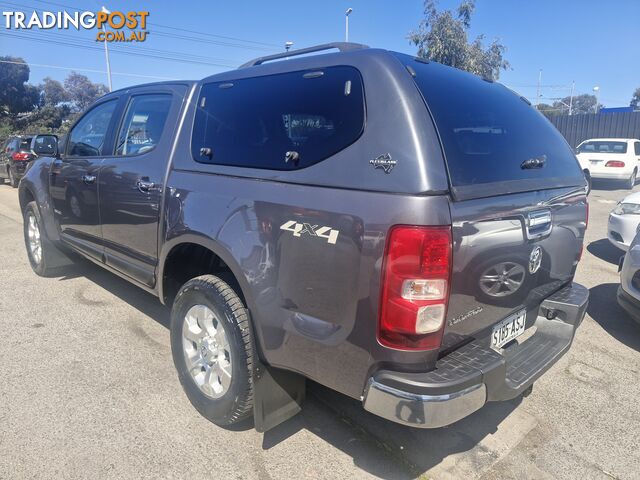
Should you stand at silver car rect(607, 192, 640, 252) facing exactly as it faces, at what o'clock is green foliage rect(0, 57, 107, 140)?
The green foliage is roughly at 2 o'clock from the silver car.

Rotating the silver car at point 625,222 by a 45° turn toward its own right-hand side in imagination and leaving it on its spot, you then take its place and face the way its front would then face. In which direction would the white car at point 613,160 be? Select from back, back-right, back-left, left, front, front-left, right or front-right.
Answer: right

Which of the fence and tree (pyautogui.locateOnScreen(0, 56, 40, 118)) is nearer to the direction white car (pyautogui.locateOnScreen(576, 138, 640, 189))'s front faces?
the fence

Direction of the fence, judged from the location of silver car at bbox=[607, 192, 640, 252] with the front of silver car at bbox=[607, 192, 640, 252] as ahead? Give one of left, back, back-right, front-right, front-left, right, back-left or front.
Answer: back-right

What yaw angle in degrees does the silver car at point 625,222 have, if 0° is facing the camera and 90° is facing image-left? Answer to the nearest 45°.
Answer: approximately 45°

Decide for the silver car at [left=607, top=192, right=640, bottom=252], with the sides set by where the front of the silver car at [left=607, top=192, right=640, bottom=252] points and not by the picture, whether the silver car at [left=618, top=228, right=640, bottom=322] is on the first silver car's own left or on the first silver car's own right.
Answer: on the first silver car's own left

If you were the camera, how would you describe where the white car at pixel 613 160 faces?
facing away from the viewer and to the right of the viewer

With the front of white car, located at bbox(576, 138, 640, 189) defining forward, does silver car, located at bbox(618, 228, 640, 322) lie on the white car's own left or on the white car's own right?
on the white car's own right

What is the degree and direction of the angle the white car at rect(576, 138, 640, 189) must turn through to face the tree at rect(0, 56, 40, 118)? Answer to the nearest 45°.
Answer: approximately 135° to its left
